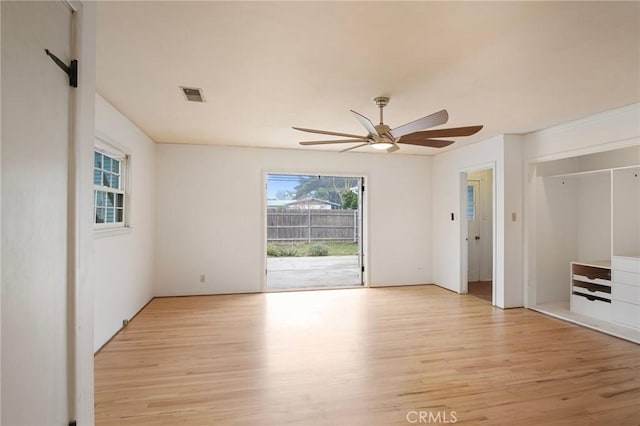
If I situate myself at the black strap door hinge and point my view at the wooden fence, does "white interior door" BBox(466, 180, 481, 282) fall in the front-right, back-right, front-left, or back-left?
front-right

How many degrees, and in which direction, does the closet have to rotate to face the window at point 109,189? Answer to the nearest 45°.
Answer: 0° — it already faces it

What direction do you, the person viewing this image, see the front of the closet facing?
facing the viewer and to the left of the viewer

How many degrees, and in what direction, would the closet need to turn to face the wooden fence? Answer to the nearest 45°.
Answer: approximately 45° to its right

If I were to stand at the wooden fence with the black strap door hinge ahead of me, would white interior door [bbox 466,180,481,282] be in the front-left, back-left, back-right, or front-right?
front-left

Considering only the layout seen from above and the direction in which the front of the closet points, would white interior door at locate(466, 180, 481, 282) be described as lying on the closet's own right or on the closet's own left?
on the closet's own right

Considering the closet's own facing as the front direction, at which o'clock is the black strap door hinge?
The black strap door hinge is roughly at 11 o'clock from the closet.

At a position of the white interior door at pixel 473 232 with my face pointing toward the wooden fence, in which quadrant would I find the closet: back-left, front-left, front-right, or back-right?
back-left
